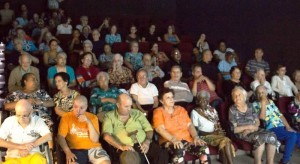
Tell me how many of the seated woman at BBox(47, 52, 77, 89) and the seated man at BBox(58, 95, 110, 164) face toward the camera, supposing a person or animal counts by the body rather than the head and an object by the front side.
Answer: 2

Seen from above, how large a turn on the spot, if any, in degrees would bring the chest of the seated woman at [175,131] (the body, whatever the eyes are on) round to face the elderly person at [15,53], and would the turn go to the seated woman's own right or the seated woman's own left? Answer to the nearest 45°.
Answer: approximately 180°

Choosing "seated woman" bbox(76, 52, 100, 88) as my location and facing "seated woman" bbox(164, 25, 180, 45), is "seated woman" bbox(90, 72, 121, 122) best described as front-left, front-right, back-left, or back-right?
back-right

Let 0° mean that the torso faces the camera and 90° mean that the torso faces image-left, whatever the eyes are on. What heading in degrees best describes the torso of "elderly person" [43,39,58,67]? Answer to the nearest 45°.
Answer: approximately 315°

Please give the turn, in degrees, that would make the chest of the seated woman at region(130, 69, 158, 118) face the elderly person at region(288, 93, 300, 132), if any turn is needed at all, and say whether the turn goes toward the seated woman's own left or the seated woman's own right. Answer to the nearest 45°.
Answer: approximately 90° to the seated woman's own left

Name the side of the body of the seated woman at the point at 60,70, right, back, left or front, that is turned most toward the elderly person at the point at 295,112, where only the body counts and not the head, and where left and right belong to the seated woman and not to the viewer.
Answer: left

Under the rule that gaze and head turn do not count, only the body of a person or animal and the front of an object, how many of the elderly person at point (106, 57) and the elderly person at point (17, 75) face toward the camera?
2

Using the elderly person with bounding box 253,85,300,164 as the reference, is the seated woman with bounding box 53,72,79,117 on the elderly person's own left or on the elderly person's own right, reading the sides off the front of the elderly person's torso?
on the elderly person's own right
